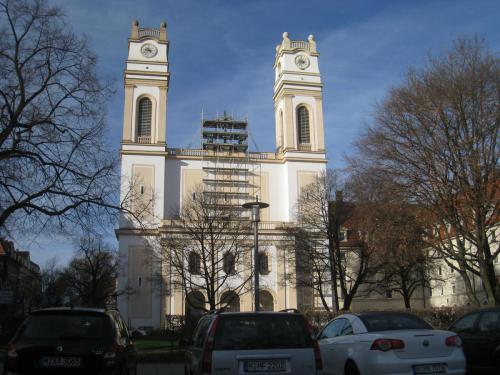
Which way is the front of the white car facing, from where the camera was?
facing away from the viewer and to the left of the viewer

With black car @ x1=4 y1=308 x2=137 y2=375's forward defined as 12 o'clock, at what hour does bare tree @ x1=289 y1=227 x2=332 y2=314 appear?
The bare tree is roughly at 1 o'clock from the black car.

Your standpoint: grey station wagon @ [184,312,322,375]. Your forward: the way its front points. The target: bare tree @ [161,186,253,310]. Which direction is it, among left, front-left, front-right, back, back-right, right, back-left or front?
front

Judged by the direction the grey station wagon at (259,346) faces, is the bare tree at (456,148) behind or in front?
in front

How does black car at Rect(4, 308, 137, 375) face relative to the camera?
away from the camera

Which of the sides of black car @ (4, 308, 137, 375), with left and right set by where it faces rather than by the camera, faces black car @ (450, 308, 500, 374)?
right

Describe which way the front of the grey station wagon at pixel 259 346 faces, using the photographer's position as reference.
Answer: facing away from the viewer

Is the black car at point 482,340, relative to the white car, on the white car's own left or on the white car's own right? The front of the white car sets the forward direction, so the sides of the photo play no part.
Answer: on the white car's own right

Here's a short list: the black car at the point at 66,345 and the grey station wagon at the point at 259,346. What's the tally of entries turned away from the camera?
2

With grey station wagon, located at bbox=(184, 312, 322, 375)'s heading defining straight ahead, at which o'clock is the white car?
The white car is roughly at 2 o'clock from the grey station wagon.

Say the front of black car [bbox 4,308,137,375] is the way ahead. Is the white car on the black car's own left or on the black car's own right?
on the black car's own right

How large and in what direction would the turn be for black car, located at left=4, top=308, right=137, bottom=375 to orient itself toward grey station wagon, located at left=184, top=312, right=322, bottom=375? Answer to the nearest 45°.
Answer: approximately 135° to its right

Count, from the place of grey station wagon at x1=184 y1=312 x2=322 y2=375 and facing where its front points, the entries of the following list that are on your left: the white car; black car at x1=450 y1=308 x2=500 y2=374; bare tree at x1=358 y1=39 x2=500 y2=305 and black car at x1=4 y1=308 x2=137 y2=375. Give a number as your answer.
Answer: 1
